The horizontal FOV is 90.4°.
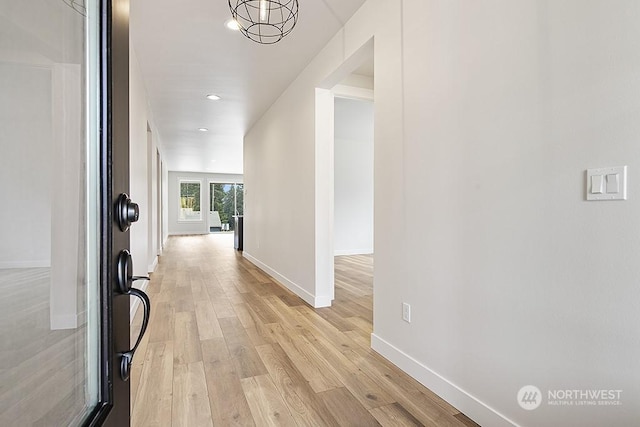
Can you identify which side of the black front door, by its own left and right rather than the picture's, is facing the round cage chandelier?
left

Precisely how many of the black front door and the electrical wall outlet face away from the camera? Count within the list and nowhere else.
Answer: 0

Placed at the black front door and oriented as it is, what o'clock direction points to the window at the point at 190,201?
The window is roughly at 8 o'clock from the black front door.

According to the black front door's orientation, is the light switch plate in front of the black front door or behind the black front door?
in front

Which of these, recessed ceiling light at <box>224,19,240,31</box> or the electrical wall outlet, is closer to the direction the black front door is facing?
the electrical wall outlet

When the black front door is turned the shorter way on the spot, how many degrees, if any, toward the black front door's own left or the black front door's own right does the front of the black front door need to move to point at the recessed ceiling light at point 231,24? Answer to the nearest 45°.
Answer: approximately 90° to the black front door's own left

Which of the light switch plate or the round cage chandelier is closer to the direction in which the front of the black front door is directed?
the light switch plate

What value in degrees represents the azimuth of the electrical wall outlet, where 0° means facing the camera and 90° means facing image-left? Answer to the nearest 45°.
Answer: approximately 45°

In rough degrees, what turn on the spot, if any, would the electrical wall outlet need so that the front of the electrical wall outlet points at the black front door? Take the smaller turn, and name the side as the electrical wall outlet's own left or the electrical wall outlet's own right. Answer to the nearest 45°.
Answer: approximately 45° to the electrical wall outlet's own left

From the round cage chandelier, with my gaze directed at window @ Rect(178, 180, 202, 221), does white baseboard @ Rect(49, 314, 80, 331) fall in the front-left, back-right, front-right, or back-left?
back-left

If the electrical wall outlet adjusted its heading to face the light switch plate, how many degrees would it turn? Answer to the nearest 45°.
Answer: approximately 90° to its left
